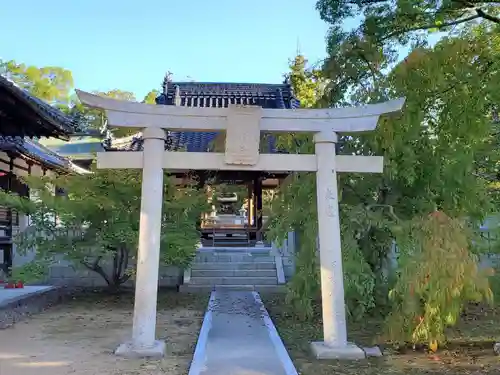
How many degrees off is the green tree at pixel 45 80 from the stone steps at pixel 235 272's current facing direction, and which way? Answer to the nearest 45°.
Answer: approximately 135° to its right

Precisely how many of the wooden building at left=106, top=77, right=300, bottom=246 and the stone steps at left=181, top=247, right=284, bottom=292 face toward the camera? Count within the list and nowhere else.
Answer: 2

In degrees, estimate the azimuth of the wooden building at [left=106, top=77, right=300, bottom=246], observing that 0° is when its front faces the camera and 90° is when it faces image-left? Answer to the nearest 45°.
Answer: approximately 0°

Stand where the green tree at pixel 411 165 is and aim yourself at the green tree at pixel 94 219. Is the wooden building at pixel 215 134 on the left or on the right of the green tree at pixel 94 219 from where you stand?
right

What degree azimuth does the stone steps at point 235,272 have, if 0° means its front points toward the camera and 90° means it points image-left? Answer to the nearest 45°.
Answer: approximately 0°

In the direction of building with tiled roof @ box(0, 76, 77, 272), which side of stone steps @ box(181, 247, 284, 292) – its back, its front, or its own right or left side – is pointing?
right
